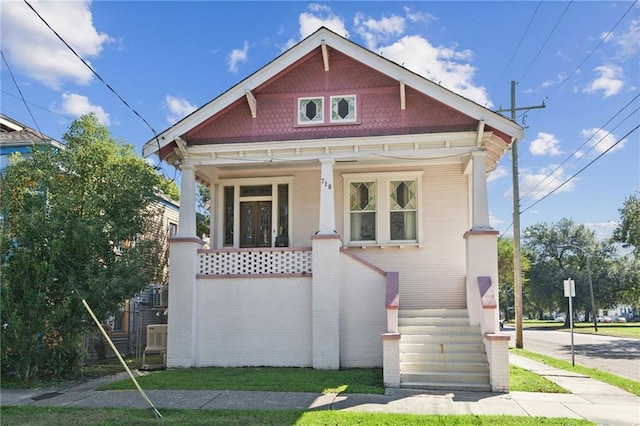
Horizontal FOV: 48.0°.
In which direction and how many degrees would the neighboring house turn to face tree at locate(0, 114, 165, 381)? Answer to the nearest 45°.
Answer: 0° — it already faces it

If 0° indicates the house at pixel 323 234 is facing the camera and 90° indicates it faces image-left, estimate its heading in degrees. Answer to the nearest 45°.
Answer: approximately 0°

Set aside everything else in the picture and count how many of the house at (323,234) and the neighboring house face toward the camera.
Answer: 2

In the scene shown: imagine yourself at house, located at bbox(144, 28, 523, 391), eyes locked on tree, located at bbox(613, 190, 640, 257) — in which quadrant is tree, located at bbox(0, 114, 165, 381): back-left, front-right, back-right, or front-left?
back-left

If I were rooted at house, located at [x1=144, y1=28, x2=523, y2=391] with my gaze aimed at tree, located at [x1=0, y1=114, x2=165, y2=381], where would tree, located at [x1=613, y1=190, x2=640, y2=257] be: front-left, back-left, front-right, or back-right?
back-right

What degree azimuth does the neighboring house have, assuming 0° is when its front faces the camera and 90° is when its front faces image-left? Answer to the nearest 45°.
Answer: approximately 0°

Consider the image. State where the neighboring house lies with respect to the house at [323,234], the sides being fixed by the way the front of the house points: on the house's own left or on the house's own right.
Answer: on the house's own right

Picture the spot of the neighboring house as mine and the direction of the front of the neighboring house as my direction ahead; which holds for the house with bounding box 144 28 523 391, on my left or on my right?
on my left

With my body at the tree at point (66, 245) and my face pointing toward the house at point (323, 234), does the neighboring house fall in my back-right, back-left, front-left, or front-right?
back-left

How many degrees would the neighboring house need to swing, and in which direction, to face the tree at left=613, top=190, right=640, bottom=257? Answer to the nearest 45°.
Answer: approximately 90° to its left

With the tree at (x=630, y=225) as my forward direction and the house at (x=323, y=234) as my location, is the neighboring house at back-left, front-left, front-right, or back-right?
back-left
